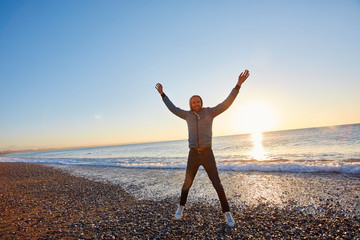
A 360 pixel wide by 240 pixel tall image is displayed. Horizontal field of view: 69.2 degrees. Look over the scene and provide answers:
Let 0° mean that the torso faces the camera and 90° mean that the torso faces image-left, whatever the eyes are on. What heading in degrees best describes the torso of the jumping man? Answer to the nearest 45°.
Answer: approximately 0°
